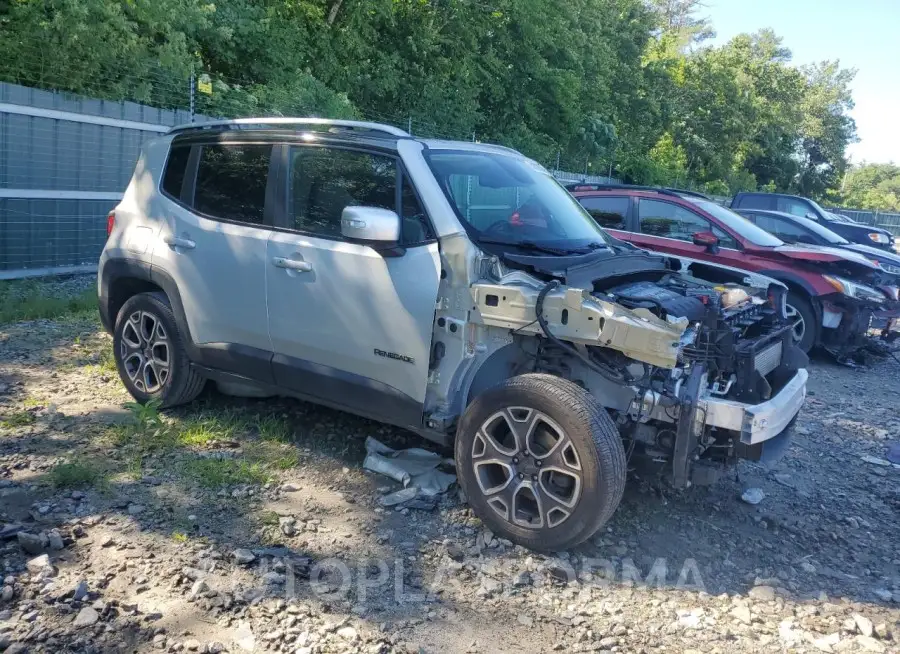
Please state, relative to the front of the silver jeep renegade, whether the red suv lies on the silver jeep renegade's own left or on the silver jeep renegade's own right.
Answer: on the silver jeep renegade's own left

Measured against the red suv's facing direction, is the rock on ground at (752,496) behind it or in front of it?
in front

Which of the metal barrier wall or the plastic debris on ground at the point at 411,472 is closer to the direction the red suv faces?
the plastic debris on ground

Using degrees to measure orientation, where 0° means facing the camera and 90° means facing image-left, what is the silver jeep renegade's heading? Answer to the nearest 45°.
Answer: approximately 315°

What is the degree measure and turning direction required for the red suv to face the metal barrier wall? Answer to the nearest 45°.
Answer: approximately 135° to its right

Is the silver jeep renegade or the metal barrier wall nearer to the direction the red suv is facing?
the silver jeep renegade

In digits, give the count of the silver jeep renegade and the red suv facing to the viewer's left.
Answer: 0

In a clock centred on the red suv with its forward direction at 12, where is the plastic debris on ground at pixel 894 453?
The plastic debris on ground is roughly at 1 o'clock from the red suv.
